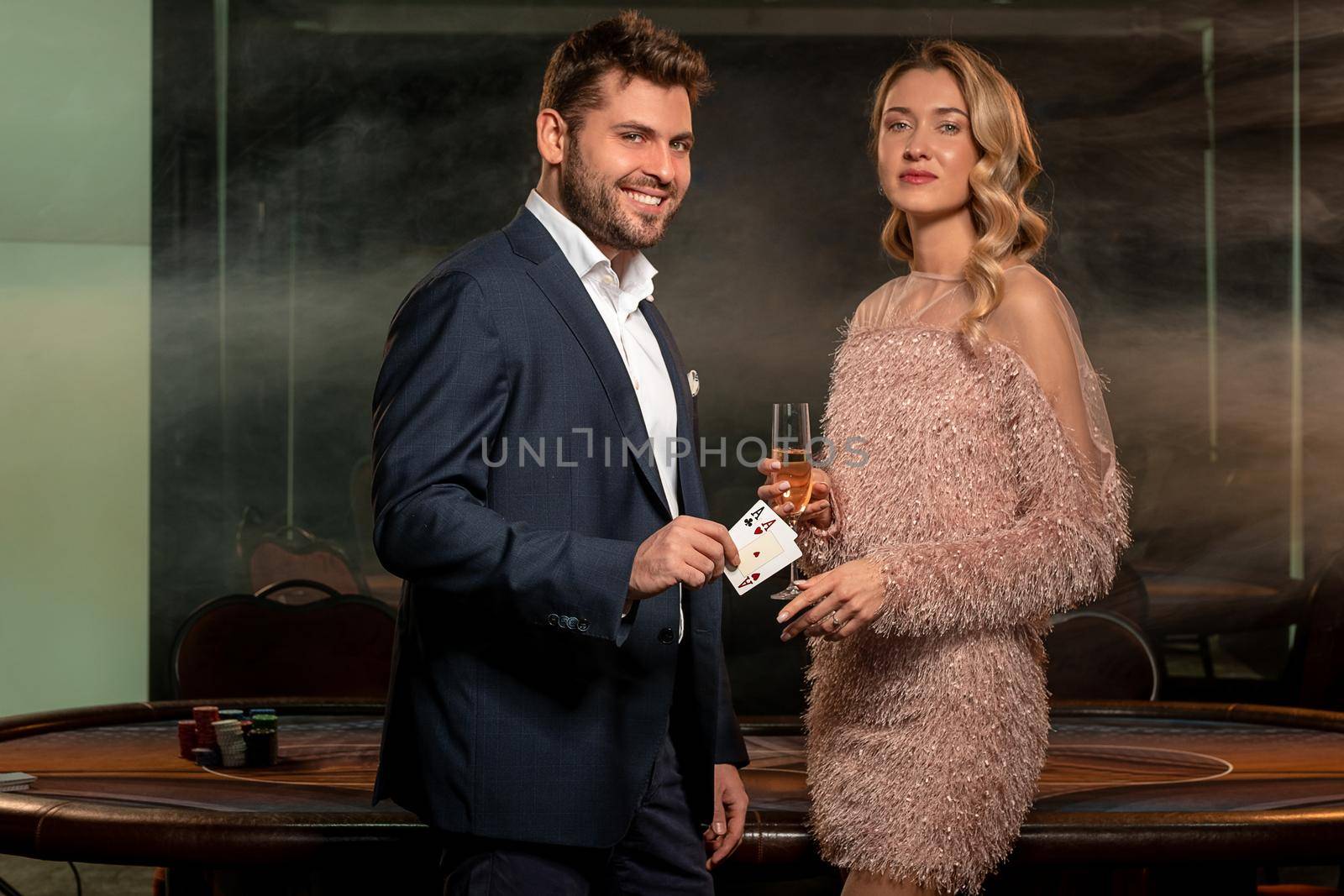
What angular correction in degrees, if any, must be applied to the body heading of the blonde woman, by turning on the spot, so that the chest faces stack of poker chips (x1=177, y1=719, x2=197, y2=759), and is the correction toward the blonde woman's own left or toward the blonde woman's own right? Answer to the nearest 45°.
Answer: approximately 45° to the blonde woman's own right

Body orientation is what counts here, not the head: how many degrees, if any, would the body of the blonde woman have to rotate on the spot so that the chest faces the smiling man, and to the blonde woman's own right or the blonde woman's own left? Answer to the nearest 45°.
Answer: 0° — they already face them

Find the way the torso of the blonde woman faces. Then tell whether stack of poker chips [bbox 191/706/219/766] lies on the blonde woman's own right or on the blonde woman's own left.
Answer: on the blonde woman's own right

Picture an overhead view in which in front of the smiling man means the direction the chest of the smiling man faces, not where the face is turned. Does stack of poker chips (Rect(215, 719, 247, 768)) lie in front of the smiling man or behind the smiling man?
behind

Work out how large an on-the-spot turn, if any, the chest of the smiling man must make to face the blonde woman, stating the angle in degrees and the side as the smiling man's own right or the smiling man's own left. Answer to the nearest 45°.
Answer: approximately 45° to the smiling man's own left

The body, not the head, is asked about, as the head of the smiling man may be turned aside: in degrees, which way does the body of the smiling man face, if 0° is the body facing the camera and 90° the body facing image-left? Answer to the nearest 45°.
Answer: approximately 315°

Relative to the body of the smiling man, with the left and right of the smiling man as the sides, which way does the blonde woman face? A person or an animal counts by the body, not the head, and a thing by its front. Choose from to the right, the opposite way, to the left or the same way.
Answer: to the right

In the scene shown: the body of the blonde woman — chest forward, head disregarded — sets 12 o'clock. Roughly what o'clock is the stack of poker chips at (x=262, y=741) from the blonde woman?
The stack of poker chips is roughly at 2 o'clock from the blonde woman.

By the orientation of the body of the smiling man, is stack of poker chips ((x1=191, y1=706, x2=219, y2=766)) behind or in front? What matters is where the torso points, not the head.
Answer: behind

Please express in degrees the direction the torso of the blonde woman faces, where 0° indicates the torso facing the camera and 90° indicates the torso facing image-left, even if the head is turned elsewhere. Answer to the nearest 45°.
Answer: approximately 45°
